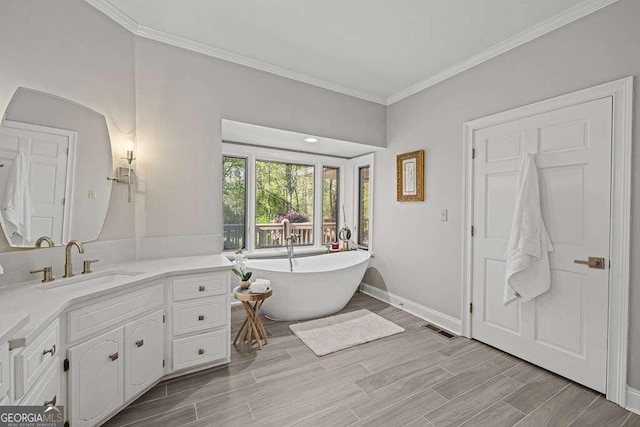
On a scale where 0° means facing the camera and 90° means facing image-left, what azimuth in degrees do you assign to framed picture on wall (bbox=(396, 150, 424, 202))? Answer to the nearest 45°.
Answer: approximately 45°

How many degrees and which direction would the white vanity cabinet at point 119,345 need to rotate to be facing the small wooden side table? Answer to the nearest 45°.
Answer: approximately 45° to its left

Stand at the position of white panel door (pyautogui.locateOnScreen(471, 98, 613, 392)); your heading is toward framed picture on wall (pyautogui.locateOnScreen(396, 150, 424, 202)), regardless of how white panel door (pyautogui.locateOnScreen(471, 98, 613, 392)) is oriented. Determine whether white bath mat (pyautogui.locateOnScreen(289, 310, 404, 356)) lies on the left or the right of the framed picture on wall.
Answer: left

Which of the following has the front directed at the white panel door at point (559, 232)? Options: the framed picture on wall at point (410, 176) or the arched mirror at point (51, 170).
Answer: the arched mirror

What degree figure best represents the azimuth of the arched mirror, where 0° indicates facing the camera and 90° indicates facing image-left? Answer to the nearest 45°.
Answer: approximately 315°

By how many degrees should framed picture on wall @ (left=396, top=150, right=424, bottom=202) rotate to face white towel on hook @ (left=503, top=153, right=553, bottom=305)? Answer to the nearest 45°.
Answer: approximately 90° to its left

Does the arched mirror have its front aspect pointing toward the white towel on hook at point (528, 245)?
yes

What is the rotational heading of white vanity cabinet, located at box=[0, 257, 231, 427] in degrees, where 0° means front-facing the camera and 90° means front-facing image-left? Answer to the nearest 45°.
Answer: approximately 315°
